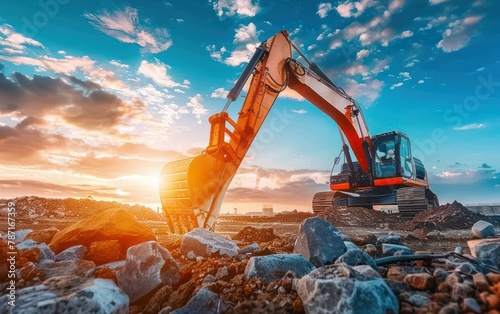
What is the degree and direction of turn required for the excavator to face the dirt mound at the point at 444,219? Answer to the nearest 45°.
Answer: approximately 180°

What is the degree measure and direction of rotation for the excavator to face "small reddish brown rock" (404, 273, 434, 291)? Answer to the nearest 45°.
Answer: approximately 90° to its left

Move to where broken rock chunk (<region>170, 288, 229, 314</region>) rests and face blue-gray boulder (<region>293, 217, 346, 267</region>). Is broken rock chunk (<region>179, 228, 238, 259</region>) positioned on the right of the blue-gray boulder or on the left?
left

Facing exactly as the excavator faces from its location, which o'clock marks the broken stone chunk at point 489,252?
The broken stone chunk is roughly at 9 o'clock from the excavator.

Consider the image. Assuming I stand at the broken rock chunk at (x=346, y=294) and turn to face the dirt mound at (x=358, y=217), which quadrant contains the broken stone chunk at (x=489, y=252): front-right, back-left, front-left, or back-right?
front-right

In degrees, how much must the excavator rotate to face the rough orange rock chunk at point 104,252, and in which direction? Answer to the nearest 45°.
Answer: approximately 45° to its left

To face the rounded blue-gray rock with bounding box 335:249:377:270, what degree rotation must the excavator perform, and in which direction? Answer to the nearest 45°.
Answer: approximately 45° to its left

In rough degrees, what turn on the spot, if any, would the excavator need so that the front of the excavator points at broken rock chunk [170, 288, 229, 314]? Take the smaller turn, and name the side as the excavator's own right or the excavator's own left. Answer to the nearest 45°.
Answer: approximately 45° to the excavator's own left

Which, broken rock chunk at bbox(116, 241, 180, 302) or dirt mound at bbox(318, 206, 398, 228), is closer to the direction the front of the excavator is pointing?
the broken rock chunk

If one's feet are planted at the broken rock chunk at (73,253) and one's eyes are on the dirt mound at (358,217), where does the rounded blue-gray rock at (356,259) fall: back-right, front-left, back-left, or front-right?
front-right

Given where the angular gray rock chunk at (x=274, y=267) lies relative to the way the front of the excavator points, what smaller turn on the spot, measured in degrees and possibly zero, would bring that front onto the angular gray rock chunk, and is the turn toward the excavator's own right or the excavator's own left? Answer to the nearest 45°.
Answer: approximately 45° to the excavator's own left

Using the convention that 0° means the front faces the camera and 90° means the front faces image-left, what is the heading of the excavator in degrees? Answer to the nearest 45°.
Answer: approximately 45°

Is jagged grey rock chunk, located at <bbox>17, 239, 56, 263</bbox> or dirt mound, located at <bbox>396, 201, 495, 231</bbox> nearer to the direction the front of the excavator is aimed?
the jagged grey rock chunk

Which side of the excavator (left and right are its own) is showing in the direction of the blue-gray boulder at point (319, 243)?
left

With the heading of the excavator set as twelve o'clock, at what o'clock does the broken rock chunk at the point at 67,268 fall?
The broken rock chunk is roughly at 11 o'clock from the excavator.

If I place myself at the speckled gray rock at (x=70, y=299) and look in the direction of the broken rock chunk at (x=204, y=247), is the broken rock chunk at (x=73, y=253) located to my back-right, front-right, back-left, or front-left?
front-left
